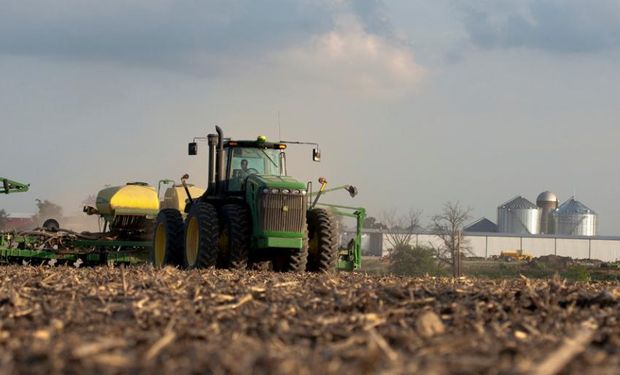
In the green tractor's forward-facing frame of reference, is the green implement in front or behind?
behind

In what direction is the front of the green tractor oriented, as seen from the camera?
facing the viewer and to the right of the viewer

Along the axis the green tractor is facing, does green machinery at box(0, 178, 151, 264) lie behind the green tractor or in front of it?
behind
